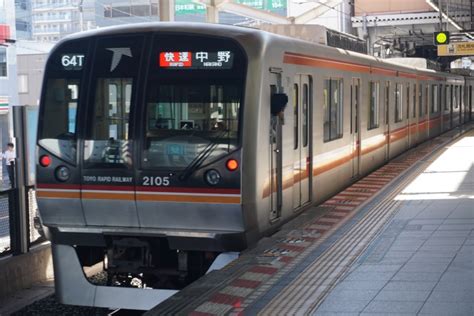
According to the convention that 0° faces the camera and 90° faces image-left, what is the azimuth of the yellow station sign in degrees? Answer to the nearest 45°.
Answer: approximately 0°

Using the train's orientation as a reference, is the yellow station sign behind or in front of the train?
behind
